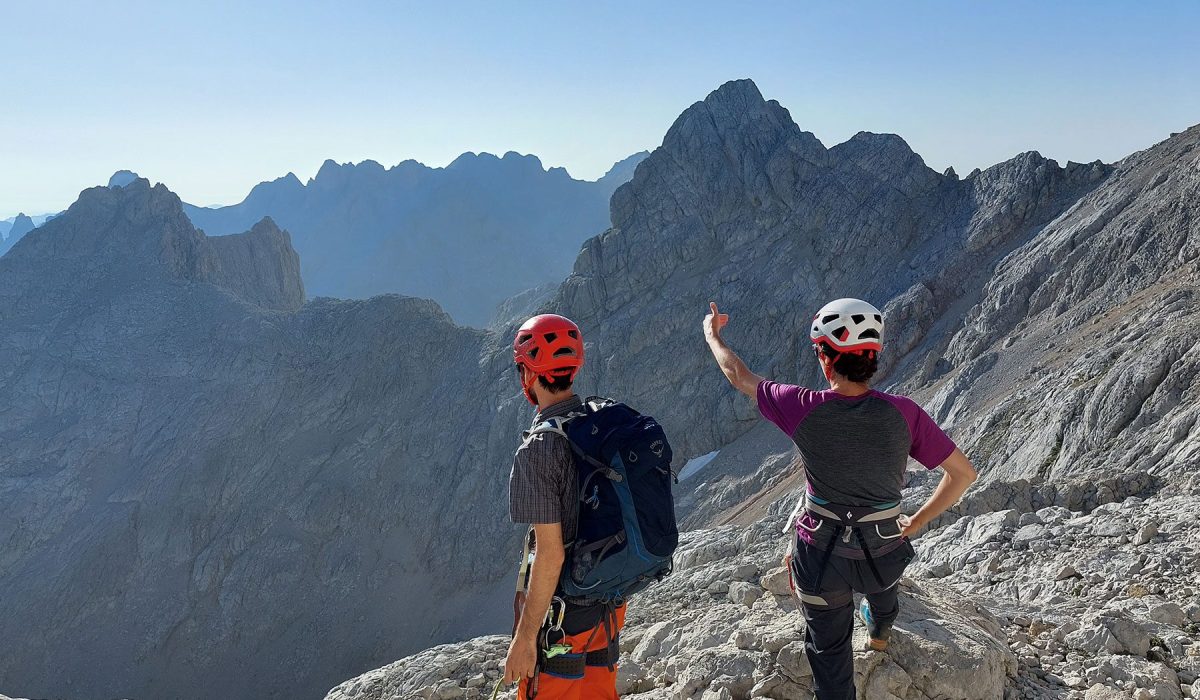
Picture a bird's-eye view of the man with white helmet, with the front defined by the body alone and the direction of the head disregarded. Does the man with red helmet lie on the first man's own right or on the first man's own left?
on the first man's own left

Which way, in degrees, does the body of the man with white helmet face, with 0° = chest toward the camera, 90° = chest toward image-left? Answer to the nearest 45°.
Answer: approximately 180°

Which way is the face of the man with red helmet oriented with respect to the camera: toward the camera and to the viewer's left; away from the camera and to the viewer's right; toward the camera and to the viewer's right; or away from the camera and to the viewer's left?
away from the camera and to the viewer's left
